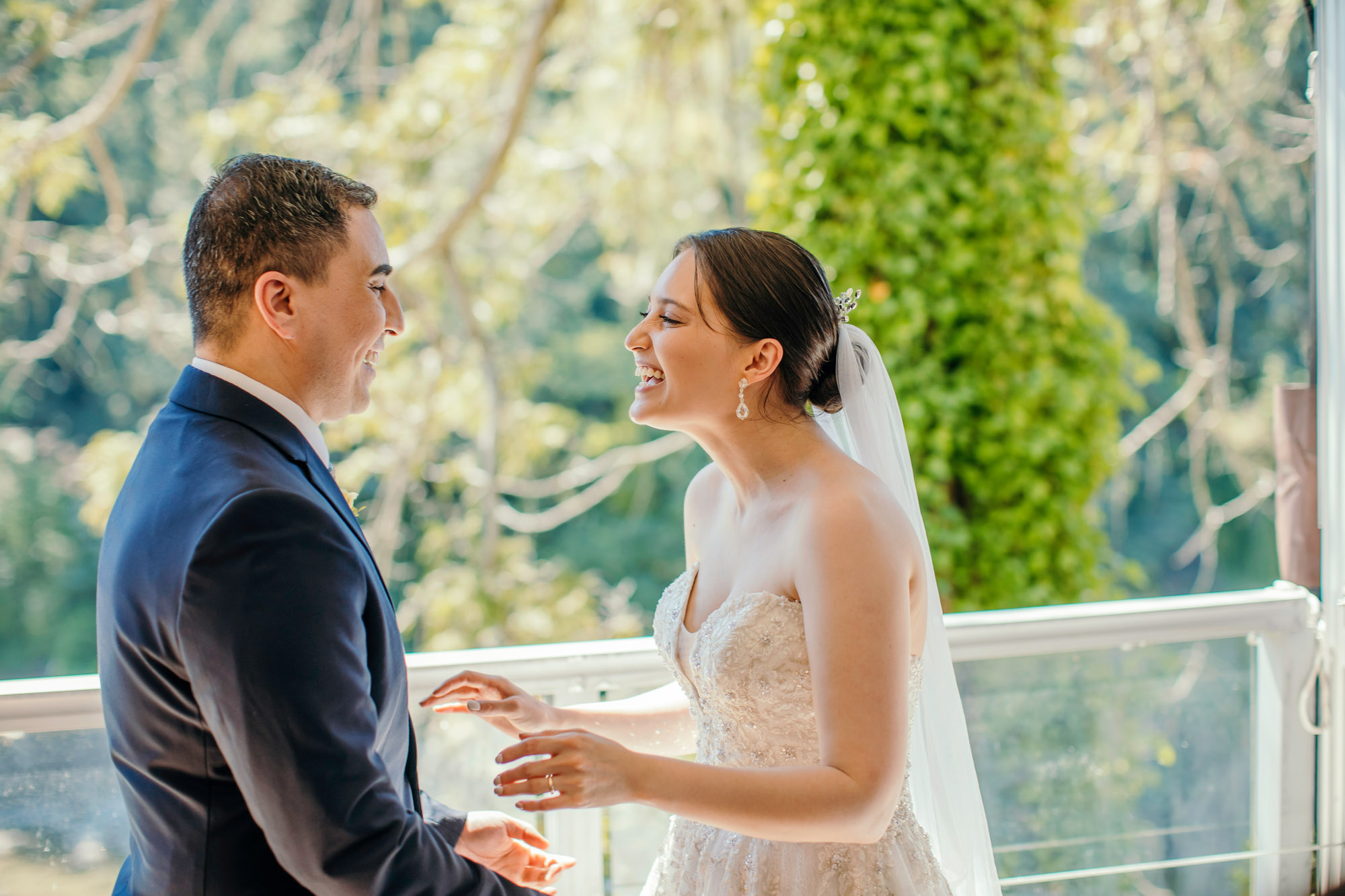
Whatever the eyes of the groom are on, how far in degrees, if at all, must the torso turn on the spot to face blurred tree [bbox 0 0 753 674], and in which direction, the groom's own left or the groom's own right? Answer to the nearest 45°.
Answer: approximately 90° to the groom's own left

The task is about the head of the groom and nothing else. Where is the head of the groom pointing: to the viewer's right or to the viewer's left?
to the viewer's right

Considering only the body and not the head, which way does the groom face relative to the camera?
to the viewer's right

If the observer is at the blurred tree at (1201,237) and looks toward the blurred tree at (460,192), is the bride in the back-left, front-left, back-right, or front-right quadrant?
front-left

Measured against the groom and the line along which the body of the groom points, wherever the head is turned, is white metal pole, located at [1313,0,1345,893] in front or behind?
in front

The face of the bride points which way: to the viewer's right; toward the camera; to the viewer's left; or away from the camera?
to the viewer's left

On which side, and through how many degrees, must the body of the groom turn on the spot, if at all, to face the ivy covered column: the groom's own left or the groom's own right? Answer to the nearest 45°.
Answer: approximately 45° to the groom's own left
